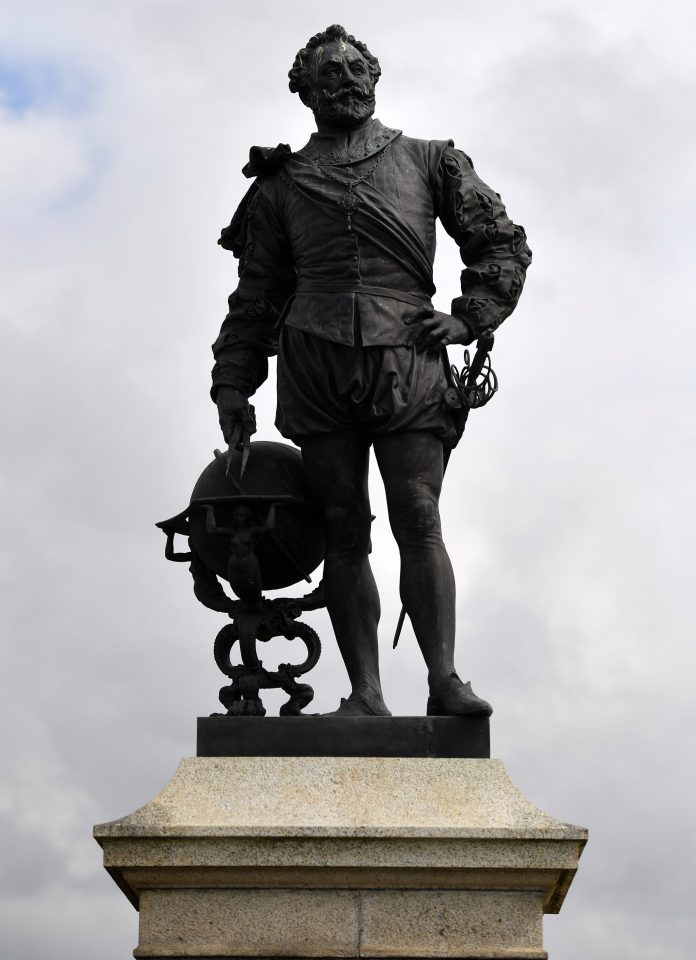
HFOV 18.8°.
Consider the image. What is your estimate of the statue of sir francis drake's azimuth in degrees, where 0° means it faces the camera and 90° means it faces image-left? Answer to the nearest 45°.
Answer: approximately 0°
